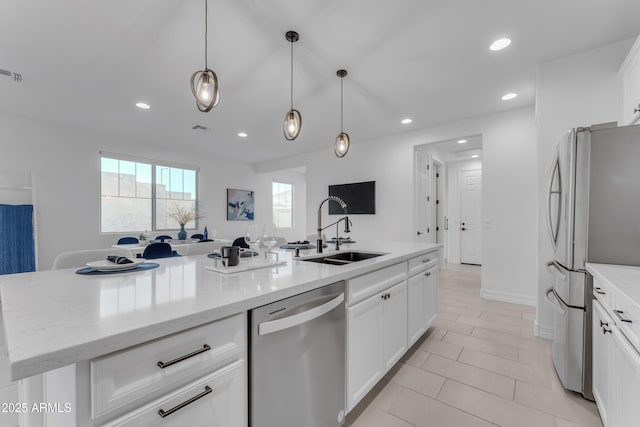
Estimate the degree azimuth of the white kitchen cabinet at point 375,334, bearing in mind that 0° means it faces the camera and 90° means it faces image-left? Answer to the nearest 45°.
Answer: approximately 315°

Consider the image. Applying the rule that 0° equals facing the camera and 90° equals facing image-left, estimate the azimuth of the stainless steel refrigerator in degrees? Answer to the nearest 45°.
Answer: approximately 90°

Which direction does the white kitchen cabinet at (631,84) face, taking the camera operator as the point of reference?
facing to the left of the viewer

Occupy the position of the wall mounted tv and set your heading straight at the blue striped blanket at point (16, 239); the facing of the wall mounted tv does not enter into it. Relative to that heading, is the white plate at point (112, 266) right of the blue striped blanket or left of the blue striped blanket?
left

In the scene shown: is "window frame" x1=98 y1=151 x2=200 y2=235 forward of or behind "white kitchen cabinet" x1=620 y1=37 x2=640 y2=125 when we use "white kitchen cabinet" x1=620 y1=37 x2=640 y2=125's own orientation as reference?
forward

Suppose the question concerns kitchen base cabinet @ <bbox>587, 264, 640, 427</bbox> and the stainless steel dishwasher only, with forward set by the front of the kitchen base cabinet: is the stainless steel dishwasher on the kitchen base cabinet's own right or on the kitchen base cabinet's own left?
on the kitchen base cabinet's own left

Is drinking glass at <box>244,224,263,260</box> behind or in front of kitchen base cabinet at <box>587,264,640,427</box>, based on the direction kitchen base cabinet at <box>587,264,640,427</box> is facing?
in front

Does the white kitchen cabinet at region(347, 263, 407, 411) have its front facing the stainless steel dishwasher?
no

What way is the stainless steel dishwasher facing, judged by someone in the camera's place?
facing the viewer and to the right of the viewer

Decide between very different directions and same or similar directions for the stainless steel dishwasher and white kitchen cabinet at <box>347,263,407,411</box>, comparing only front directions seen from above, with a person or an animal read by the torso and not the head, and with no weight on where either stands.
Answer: same or similar directions

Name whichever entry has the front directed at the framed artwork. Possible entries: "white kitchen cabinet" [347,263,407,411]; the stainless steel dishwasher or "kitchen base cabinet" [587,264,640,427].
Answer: the kitchen base cabinet
